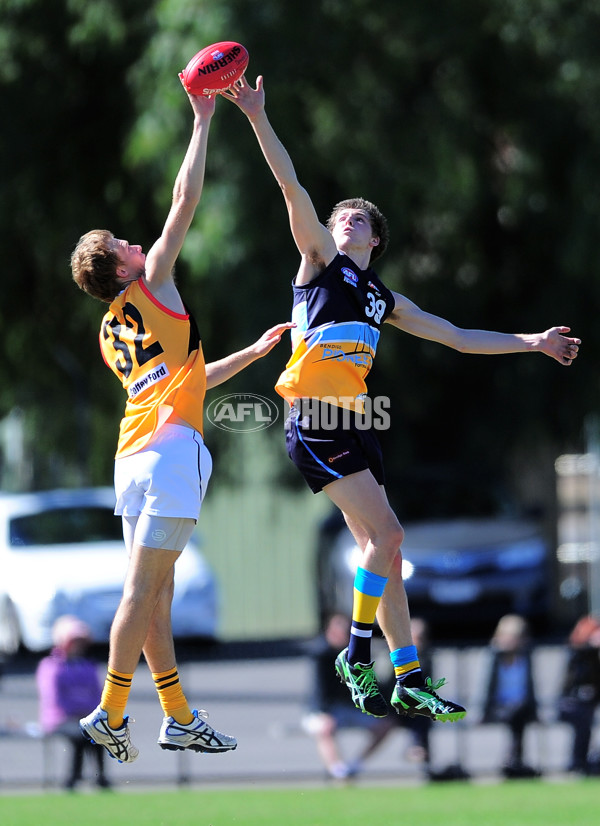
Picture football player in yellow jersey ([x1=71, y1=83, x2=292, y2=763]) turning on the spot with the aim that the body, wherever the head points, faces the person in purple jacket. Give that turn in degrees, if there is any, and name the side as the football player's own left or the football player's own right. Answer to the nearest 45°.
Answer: approximately 45° to the football player's own left

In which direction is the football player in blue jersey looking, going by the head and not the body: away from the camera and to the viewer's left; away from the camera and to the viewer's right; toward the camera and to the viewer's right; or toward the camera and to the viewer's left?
toward the camera and to the viewer's left

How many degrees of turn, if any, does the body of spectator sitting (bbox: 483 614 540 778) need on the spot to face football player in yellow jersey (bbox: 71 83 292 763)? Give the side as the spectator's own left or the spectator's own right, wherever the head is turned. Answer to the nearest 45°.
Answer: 0° — they already face them

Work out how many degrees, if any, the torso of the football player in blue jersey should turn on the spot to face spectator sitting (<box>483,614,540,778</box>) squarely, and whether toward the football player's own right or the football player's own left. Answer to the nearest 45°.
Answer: approximately 135° to the football player's own left

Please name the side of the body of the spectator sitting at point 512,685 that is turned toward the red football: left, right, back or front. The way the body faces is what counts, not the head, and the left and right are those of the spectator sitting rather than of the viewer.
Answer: front

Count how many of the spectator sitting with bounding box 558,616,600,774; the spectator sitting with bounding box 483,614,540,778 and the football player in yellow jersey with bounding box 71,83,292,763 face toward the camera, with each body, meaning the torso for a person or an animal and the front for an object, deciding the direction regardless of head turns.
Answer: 2

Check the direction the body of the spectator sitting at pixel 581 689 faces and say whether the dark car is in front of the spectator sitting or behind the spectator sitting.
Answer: behind

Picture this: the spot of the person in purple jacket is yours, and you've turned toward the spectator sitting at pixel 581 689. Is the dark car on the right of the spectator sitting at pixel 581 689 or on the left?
left

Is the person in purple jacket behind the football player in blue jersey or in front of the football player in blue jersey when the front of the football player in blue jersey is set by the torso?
behind
